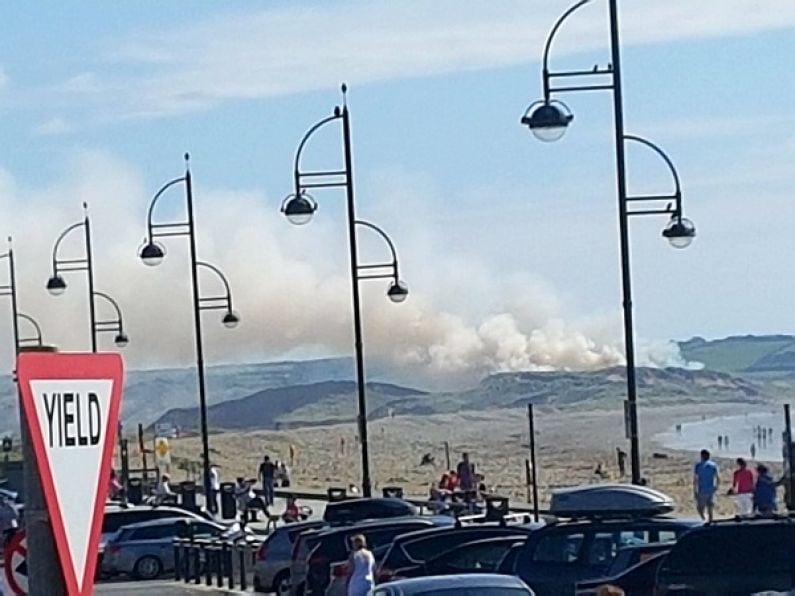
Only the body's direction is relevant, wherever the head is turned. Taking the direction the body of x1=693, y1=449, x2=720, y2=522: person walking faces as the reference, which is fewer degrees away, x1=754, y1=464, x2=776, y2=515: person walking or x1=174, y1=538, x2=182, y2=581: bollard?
the bollard

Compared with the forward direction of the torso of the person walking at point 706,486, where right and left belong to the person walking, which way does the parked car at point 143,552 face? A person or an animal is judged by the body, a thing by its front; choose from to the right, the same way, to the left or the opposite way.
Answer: to the right

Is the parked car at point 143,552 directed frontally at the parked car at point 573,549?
no

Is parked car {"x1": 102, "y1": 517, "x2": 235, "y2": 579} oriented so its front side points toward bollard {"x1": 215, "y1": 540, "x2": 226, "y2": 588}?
no

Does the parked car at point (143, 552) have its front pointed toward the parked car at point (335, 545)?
no

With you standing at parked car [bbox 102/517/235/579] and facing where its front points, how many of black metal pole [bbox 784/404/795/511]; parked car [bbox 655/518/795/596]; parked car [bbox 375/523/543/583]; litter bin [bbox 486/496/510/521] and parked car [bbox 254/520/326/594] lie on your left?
0
